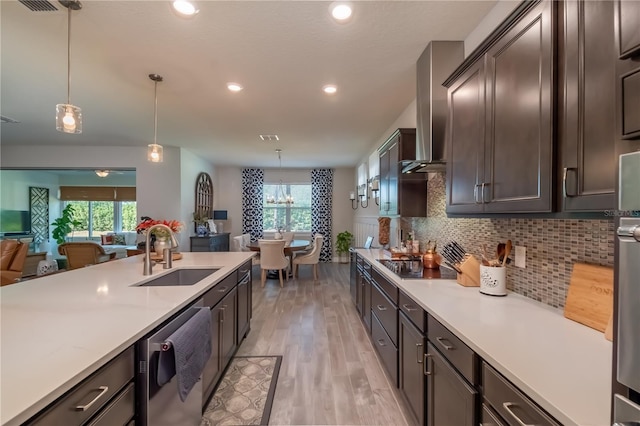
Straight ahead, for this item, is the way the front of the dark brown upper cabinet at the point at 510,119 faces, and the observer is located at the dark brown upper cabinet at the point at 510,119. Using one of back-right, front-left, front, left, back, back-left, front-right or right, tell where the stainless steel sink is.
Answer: front-right

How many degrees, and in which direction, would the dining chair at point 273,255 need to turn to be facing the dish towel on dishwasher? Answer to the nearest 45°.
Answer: approximately 180°

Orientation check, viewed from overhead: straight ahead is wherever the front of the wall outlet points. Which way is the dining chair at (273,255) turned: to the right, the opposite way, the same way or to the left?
to the right

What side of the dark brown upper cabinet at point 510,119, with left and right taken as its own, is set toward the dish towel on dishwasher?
front

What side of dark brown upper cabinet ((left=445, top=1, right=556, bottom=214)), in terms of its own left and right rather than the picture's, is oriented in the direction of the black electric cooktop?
right

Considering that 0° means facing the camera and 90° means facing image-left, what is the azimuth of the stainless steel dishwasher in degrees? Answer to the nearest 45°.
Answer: approximately 315°

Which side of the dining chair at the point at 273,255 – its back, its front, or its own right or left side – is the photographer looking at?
back

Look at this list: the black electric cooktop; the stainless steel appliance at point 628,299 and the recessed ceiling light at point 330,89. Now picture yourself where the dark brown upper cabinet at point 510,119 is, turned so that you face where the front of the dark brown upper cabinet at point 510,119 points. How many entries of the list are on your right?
2

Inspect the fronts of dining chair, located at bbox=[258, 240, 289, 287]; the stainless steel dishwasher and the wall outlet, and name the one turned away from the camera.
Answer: the dining chair

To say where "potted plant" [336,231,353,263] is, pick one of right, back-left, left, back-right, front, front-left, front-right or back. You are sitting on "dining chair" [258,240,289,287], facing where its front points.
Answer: front-right

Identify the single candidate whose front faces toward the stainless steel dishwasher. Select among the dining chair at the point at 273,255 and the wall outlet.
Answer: the wall outlet

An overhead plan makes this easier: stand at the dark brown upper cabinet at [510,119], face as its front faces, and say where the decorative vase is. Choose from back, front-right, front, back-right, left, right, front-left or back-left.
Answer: front-right

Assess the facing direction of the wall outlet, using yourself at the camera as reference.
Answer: facing the viewer and to the left of the viewer
